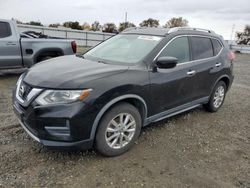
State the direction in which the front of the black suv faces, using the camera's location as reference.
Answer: facing the viewer and to the left of the viewer
